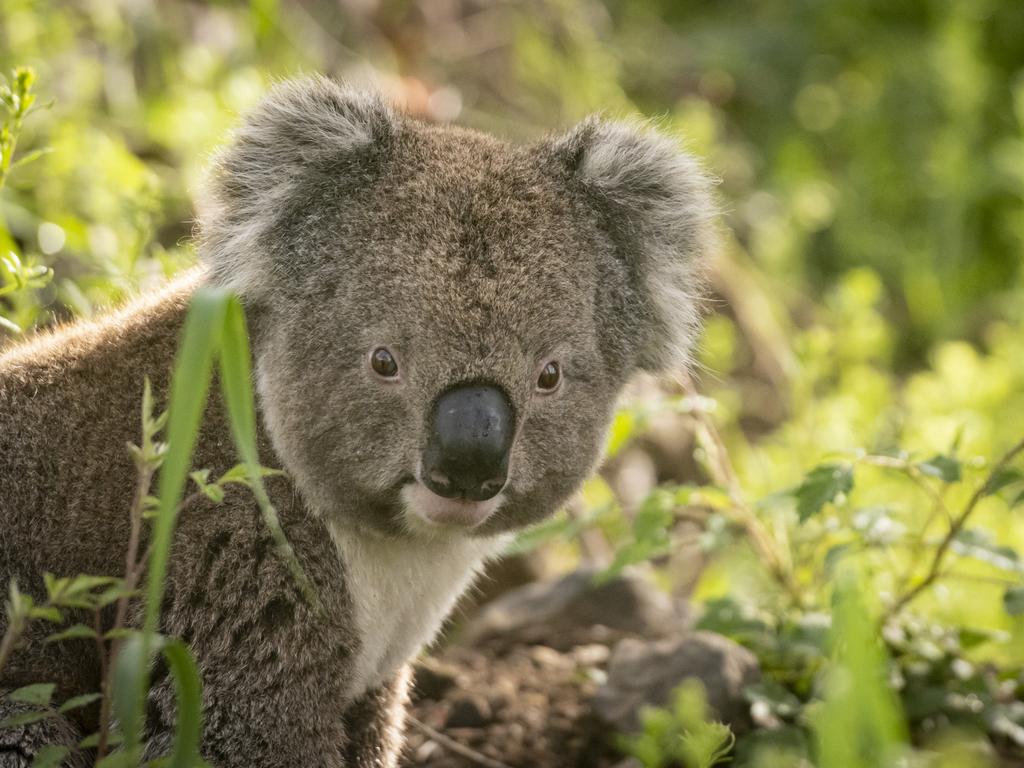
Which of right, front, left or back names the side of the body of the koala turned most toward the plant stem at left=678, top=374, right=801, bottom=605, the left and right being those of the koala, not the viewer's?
left

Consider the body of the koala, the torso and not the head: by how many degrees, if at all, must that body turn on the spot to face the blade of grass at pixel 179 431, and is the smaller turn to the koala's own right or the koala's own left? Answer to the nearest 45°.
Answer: approximately 45° to the koala's own right

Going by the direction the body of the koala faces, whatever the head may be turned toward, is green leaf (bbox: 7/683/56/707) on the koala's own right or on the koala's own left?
on the koala's own right

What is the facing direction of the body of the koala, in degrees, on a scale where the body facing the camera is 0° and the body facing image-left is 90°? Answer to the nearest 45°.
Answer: approximately 315°

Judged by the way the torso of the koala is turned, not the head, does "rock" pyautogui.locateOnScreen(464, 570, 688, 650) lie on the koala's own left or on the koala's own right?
on the koala's own left

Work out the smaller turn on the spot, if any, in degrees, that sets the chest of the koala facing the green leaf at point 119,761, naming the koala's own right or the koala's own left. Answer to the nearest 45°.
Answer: approximately 45° to the koala's own right

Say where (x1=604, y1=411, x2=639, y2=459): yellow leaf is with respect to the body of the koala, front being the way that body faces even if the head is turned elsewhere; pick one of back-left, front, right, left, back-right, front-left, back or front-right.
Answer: left

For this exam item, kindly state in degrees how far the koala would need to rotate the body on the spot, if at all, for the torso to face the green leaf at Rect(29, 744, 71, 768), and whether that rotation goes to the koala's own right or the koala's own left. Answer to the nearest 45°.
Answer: approximately 90° to the koala's own right

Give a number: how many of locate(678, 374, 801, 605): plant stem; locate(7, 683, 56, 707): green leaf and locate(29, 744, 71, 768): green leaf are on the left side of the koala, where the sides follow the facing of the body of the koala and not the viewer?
1
